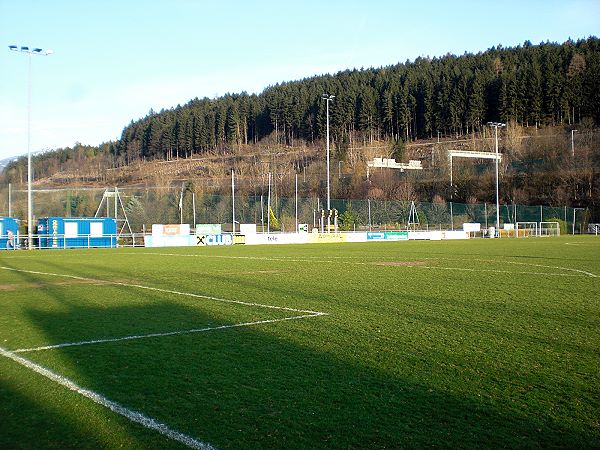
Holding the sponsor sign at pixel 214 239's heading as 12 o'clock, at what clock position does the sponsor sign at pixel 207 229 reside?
the sponsor sign at pixel 207 229 is roughly at 5 o'clock from the sponsor sign at pixel 214 239.

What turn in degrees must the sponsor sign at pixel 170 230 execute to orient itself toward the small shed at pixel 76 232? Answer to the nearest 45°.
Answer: approximately 90° to its right

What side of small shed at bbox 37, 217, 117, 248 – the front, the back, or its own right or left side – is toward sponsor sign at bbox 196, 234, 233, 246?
left

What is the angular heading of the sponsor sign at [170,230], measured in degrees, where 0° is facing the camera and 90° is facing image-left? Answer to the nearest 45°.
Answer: approximately 0°

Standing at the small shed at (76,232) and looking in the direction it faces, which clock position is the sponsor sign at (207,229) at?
The sponsor sign is roughly at 9 o'clock from the small shed.

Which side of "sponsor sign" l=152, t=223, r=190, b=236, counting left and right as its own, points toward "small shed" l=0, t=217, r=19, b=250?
right

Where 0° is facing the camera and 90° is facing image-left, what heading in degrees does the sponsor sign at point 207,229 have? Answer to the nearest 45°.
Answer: approximately 0°

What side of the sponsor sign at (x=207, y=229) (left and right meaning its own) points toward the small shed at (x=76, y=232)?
right

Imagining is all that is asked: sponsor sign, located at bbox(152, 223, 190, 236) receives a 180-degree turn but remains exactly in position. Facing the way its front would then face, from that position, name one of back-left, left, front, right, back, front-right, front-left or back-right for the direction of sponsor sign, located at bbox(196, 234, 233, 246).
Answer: right
